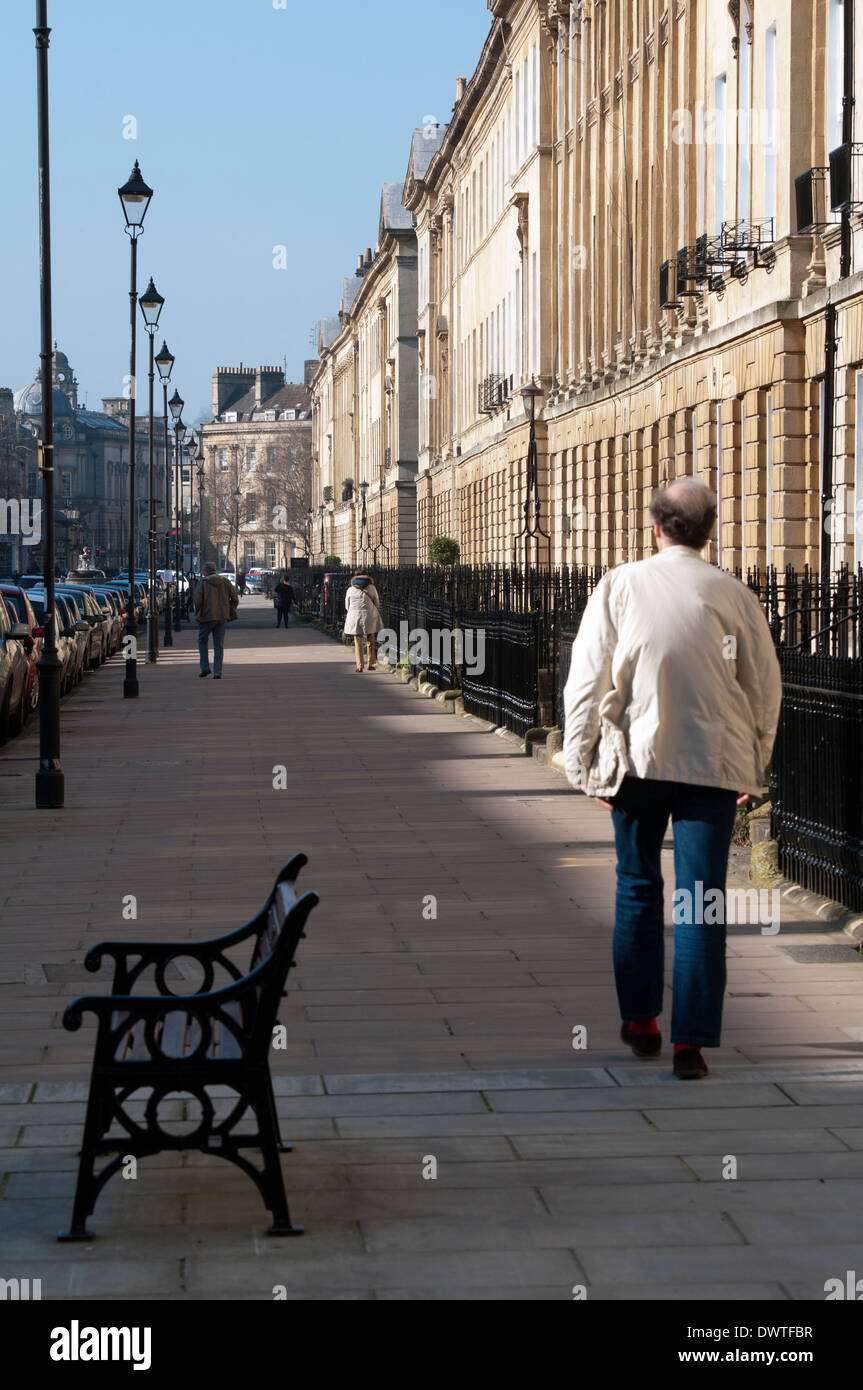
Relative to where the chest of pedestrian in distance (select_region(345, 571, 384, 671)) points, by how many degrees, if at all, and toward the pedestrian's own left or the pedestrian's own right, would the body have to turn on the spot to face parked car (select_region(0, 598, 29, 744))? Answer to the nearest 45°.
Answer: approximately 180°

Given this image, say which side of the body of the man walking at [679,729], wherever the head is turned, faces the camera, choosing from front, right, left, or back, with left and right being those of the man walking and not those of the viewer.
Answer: back

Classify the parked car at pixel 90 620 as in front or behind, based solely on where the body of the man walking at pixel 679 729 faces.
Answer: in front

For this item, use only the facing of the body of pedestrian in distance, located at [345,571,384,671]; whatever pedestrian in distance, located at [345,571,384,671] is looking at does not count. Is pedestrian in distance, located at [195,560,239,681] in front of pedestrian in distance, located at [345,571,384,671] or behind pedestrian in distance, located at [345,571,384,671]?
behind

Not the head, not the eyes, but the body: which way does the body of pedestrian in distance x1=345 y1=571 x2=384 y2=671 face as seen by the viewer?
away from the camera
